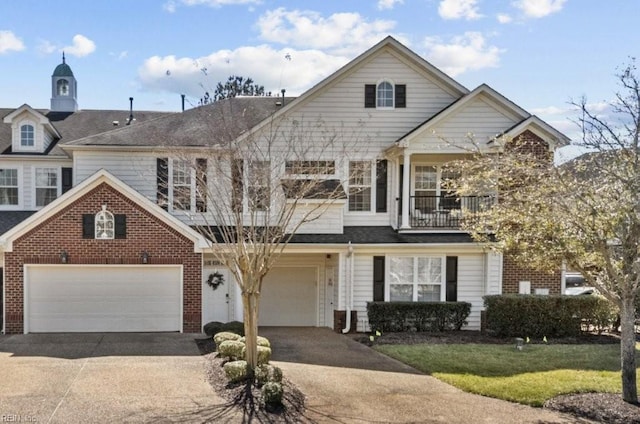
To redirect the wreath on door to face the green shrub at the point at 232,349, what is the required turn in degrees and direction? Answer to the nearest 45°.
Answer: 0° — it already faces it

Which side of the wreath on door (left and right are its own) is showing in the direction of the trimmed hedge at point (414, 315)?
left

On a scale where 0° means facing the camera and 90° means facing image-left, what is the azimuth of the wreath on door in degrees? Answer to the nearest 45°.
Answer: approximately 0°

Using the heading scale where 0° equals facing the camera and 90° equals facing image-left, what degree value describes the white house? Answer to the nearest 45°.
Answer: approximately 0°

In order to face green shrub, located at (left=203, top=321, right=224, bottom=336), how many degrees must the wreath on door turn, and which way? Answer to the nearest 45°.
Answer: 0° — it already faces it
